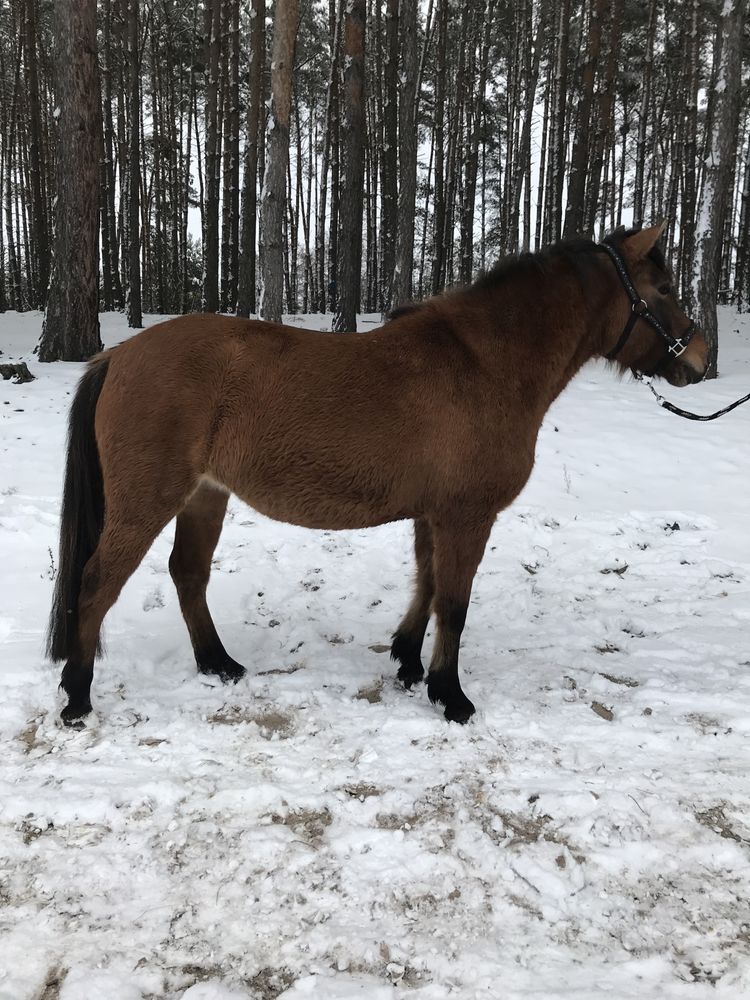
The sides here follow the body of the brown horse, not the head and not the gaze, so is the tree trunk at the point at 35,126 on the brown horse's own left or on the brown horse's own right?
on the brown horse's own left

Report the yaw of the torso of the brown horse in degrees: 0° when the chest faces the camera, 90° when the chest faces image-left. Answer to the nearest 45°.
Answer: approximately 270°

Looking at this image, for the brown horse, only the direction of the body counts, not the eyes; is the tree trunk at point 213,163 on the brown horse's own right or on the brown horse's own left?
on the brown horse's own left

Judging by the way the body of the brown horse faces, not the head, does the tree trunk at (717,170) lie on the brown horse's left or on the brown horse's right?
on the brown horse's left

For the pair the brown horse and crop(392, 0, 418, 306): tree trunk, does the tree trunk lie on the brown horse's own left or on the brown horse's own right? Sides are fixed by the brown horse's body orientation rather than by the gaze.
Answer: on the brown horse's own left

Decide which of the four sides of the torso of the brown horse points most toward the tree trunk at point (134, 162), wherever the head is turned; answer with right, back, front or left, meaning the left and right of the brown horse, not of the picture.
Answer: left
